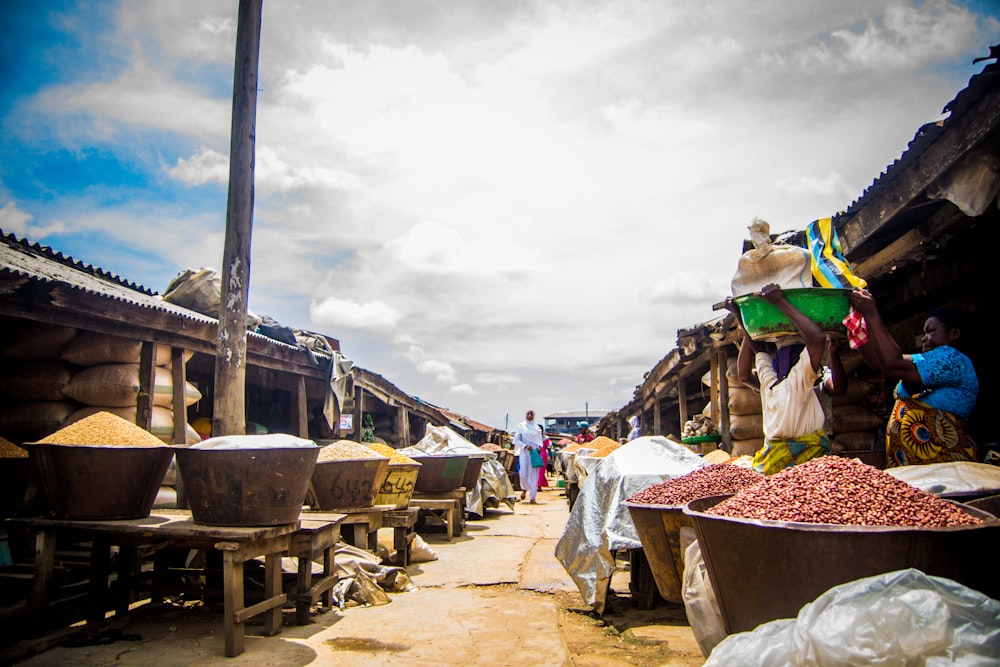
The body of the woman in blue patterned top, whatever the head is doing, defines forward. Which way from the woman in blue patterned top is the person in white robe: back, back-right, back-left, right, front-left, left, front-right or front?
front-right

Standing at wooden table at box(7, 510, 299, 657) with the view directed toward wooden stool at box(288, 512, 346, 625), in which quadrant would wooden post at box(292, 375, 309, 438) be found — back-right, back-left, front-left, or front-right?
front-left

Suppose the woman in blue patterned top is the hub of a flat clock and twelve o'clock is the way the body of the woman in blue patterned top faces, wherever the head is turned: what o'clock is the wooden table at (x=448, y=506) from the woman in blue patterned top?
The wooden table is roughly at 1 o'clock from the woman in blue patterned top.

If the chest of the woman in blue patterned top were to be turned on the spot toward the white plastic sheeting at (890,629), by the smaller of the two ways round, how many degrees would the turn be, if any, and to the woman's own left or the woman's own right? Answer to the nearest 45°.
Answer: approximately 90° to the woman's own left

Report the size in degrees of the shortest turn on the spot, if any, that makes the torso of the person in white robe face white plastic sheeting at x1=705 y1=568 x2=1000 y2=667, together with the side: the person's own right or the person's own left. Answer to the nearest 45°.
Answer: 0° — they already face it

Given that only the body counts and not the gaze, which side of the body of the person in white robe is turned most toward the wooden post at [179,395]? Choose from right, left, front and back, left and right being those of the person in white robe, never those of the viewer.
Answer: front

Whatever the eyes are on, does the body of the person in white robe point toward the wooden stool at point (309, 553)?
yes

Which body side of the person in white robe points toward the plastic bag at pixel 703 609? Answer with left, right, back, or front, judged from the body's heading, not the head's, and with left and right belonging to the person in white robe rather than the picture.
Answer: front

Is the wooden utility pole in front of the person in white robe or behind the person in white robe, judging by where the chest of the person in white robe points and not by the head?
in front

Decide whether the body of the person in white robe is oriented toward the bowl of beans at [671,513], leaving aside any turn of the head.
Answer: yes

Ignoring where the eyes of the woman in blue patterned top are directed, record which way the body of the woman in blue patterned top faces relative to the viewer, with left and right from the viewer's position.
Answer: facing to the left of the viewer

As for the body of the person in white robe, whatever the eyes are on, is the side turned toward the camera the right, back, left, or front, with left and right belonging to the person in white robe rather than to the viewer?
front

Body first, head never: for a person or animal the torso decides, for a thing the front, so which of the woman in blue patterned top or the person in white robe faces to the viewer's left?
the woman in blue patterned top
